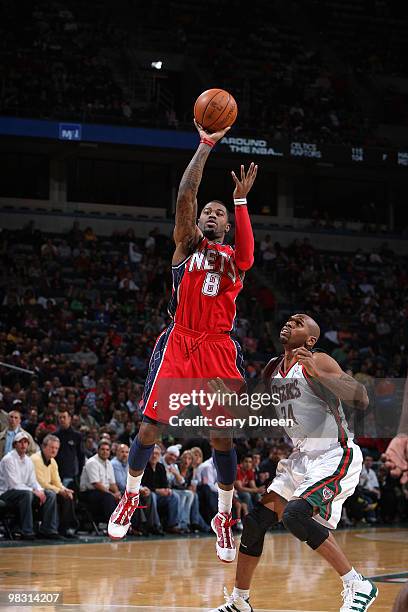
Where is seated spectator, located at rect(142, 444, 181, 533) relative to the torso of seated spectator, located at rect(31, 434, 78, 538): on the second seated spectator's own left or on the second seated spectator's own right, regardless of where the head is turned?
on the second seated spectator's own left

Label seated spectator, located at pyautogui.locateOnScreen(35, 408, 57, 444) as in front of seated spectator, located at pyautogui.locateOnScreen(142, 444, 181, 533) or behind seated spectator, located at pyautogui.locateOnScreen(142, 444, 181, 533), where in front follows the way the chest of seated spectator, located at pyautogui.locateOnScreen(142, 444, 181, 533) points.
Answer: behind

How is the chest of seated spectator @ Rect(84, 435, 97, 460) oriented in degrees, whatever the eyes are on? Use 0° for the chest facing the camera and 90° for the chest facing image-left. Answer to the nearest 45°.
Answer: approximately 315°

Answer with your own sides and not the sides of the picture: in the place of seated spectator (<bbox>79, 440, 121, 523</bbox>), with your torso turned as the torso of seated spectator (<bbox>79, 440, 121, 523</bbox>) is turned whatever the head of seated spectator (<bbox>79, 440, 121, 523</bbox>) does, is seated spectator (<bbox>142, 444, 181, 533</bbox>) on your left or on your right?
on your left

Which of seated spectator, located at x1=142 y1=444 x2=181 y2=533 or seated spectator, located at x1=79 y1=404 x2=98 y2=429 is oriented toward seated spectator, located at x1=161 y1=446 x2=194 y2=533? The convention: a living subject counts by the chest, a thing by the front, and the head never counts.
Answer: seated spectator, located at x1=79 y1=404 x2=98 y2=429

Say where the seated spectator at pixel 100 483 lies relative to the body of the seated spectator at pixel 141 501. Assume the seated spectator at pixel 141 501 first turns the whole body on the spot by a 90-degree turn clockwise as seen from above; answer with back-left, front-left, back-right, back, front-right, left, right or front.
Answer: front

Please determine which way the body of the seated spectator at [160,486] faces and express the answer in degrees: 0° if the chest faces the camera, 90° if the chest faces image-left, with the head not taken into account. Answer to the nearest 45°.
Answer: approximately 315°

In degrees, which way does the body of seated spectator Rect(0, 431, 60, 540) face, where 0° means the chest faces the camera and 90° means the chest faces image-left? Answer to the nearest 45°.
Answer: approximately 315°
